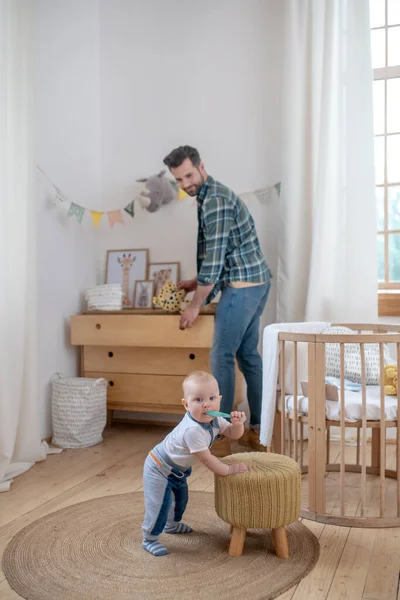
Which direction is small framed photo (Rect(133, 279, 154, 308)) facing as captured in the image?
toward the camera

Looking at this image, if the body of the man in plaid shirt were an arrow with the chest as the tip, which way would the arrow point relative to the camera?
to the viewer's left

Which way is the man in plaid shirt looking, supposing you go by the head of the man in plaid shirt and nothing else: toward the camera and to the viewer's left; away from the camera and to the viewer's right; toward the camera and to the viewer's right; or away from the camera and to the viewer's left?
toward the camera and to the viewer's left

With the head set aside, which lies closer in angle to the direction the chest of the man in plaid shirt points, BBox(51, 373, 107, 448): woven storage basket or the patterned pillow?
the woven storage basket

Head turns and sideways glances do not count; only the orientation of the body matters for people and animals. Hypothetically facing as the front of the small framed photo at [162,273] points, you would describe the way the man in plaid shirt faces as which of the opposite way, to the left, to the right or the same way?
to the right

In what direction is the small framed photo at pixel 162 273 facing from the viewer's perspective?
toward the camera

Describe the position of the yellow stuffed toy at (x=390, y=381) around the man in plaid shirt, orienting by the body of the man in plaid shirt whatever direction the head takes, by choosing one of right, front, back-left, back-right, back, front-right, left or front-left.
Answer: back-left

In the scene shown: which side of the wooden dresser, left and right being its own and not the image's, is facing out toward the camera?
front

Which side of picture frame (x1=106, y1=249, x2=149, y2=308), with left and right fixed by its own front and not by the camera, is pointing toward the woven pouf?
front
